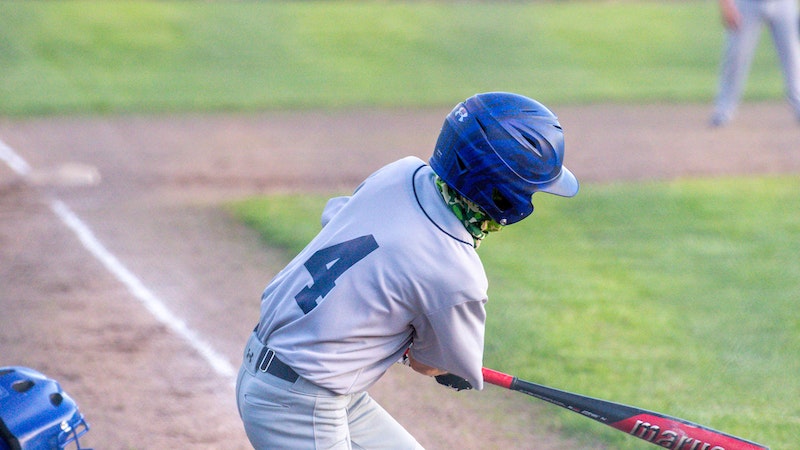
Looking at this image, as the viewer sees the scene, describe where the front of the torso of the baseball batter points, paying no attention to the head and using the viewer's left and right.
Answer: facing away from the viewer and to the right of the viewer

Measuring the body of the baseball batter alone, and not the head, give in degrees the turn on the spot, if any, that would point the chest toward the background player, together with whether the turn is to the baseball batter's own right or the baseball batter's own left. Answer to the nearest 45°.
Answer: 0° — they already face them

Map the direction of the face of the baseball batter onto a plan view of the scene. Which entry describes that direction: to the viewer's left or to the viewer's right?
to the viewer's right
